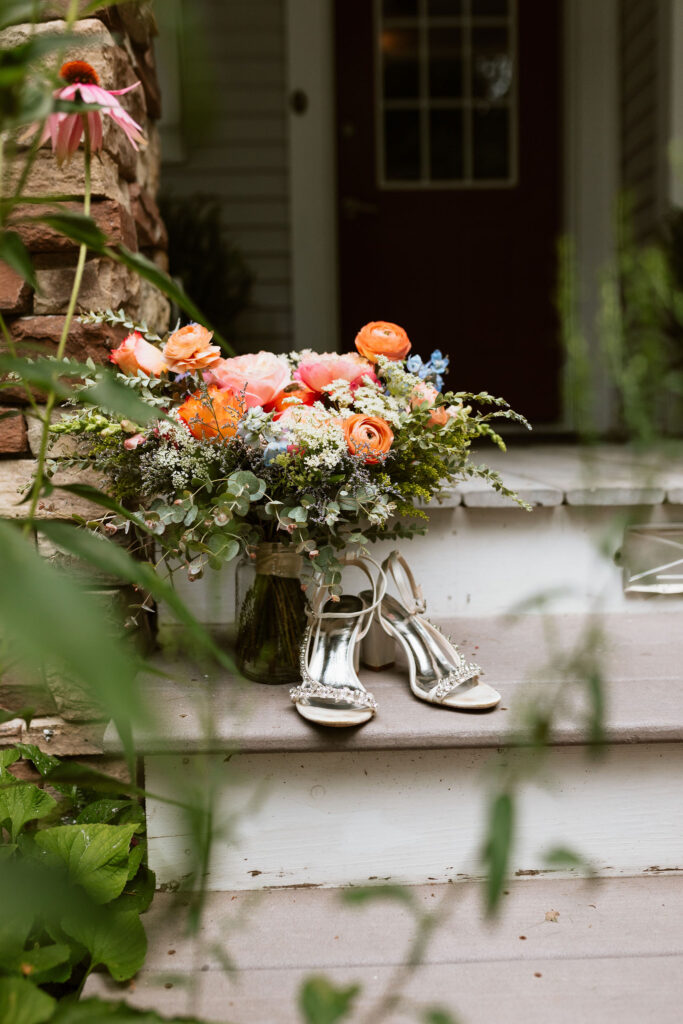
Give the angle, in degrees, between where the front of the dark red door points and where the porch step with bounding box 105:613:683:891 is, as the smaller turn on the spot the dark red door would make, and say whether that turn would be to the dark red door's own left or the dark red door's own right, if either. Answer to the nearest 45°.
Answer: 0° — it already faces it

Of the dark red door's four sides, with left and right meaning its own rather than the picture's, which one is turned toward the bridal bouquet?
front

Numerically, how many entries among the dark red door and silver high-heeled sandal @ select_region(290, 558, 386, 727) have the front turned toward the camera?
2

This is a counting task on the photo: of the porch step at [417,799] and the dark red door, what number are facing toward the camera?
2

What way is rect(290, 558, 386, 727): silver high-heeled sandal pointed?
toward the camera

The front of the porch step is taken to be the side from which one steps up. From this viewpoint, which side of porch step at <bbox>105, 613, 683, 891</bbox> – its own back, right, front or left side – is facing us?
front

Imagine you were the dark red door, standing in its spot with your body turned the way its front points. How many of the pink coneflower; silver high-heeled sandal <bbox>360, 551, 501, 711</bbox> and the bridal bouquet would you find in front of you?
3

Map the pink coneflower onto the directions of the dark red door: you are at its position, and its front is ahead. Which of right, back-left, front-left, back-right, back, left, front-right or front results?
front

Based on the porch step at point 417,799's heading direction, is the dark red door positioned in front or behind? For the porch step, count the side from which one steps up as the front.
behind

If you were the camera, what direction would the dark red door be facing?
facing the viewer
